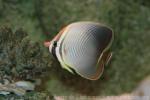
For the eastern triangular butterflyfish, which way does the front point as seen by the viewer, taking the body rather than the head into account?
to the viewer's left
